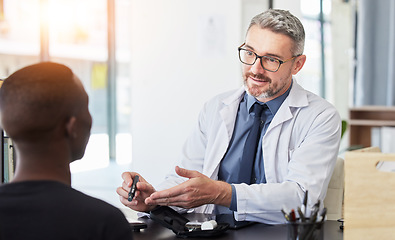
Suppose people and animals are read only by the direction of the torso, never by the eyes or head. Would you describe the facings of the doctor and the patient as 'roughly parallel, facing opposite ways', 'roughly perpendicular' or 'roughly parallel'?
roughly parallel, facing opposite ways

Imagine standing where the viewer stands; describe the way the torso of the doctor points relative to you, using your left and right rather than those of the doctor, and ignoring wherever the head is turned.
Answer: facing the viewer and to the left of the viewer

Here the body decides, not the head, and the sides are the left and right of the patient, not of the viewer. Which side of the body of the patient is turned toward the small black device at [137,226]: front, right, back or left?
front

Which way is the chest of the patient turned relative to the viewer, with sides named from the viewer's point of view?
facing away from the viewer and to the right of the viewer

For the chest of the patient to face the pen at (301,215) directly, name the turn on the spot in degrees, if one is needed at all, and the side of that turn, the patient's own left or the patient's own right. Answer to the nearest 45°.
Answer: approximately 45° to the patient's own right

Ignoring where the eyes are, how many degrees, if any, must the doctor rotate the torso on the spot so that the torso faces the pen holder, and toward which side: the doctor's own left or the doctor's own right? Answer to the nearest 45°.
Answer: approximately 45° to the doctor's own left

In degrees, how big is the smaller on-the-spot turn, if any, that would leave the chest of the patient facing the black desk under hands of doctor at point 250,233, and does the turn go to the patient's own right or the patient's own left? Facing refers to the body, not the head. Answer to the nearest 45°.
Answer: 0° — they already face it

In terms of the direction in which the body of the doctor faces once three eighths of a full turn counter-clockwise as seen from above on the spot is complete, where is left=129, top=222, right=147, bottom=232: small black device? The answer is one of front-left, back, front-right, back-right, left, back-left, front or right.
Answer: back-right

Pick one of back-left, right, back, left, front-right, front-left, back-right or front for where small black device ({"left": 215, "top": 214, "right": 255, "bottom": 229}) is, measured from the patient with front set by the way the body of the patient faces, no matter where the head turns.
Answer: front

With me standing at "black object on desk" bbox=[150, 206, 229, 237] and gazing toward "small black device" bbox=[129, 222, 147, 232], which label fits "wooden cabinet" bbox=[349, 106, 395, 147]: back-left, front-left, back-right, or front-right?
back-right

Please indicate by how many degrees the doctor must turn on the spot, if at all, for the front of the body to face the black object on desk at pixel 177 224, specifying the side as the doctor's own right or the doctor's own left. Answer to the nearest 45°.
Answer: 0° — they already face it

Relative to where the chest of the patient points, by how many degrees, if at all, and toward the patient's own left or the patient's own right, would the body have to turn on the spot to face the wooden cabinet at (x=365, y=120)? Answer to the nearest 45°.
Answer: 0° — they already face it

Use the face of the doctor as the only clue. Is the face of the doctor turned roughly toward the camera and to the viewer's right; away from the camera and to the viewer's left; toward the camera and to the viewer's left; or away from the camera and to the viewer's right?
toward the camera and to the viewer's left

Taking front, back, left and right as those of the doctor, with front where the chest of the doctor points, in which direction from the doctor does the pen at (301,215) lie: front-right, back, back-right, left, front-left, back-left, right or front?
front-left
